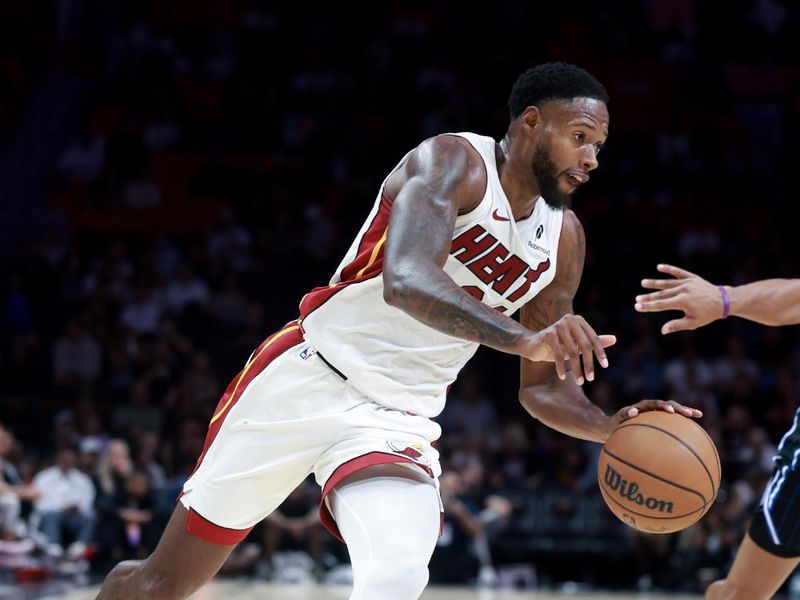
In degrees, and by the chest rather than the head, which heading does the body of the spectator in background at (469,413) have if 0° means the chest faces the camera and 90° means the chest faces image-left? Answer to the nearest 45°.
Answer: approximately 0°

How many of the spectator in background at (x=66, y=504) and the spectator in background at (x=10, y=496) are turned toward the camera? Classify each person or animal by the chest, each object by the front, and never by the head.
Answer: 2

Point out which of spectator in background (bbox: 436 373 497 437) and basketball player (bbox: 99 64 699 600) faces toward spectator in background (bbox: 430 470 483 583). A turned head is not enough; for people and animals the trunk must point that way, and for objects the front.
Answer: spectator in background (bbox: 436 373 497 437)

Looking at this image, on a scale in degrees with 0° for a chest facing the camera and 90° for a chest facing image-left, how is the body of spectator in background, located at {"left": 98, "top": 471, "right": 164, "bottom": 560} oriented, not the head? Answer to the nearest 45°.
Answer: approximately 0°

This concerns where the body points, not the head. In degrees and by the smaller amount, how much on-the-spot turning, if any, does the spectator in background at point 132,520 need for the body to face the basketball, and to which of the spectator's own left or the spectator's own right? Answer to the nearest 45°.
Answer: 0° — they already face it

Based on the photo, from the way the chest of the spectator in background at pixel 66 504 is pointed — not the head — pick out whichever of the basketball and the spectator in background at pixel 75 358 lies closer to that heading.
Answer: the basketball

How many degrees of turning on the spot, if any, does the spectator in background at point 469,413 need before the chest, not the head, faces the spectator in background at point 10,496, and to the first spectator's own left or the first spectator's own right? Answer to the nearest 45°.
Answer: approximately 45° to the first spectator's own right

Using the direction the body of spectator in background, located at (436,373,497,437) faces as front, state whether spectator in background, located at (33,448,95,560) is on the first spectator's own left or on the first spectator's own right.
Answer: on the first spectator's own right

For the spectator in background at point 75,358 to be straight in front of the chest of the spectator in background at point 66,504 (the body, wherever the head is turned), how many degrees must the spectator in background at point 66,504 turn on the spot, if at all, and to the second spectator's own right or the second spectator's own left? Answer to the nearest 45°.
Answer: approximately 180°

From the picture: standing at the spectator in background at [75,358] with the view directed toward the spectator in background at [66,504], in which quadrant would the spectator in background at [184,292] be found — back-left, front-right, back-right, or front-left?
back-left
